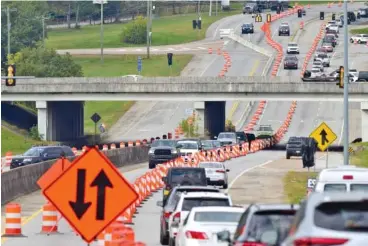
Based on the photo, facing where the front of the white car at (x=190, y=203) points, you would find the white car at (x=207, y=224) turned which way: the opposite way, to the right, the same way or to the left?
the same way

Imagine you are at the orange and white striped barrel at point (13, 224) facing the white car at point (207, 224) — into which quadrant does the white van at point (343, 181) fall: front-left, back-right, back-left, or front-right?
front-left

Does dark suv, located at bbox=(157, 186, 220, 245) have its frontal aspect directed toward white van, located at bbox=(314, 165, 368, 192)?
no

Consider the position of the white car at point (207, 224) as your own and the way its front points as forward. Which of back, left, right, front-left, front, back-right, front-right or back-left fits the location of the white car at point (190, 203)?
front

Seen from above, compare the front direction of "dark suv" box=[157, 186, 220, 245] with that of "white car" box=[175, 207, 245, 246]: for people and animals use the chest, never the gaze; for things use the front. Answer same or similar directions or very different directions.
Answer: same or similar directions

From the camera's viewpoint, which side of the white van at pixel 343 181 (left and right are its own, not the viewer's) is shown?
back

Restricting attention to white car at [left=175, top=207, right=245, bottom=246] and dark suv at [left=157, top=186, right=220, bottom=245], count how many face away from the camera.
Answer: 2

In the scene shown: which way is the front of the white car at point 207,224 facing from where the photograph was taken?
facing away from the viewer

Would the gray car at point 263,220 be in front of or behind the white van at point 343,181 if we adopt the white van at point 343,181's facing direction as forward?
behind

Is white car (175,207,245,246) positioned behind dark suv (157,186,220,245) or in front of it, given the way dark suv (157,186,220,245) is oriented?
behind

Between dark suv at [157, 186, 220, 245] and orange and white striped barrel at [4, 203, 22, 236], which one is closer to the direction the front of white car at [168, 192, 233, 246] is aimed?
the dark suv

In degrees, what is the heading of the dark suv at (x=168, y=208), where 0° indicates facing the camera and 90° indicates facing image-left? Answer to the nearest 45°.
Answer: approximately 180°

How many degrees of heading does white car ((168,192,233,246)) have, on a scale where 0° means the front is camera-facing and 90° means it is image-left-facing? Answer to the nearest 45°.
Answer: approximately 180°
